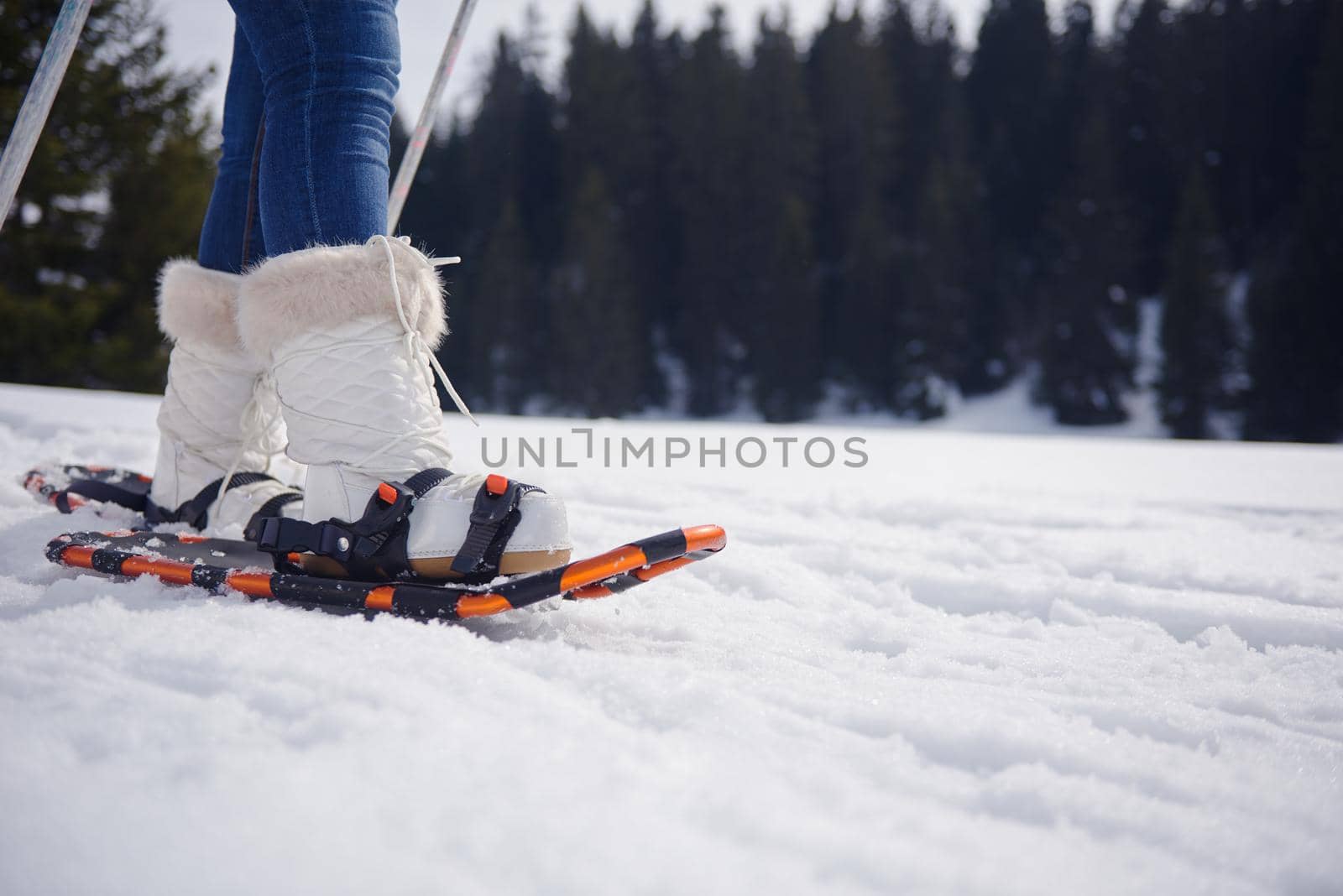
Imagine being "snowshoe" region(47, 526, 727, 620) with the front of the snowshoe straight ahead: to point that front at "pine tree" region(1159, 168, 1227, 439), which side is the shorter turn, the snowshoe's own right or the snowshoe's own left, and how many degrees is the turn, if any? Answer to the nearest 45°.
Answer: approximately 45° to the snowshoe's own left

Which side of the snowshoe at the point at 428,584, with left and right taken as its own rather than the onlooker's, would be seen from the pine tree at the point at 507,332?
left

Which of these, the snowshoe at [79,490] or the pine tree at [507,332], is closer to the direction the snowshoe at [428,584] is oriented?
the pine tree

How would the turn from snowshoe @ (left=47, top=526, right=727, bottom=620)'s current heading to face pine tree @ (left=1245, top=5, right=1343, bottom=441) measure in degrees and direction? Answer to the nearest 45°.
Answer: approximately 45° to its left

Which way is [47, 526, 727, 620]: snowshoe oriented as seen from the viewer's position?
to the viewer's right

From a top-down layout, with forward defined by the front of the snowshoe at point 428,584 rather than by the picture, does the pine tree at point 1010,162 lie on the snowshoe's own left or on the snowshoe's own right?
on the snowshoe's own left

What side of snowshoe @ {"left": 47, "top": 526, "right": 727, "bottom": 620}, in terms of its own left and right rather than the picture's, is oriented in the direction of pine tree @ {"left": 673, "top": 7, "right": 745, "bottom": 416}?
left

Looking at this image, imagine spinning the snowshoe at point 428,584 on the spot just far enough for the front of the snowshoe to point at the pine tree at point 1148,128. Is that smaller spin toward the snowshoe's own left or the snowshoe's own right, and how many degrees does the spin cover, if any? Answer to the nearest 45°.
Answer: approximately 45° to the snowshoe's own left
